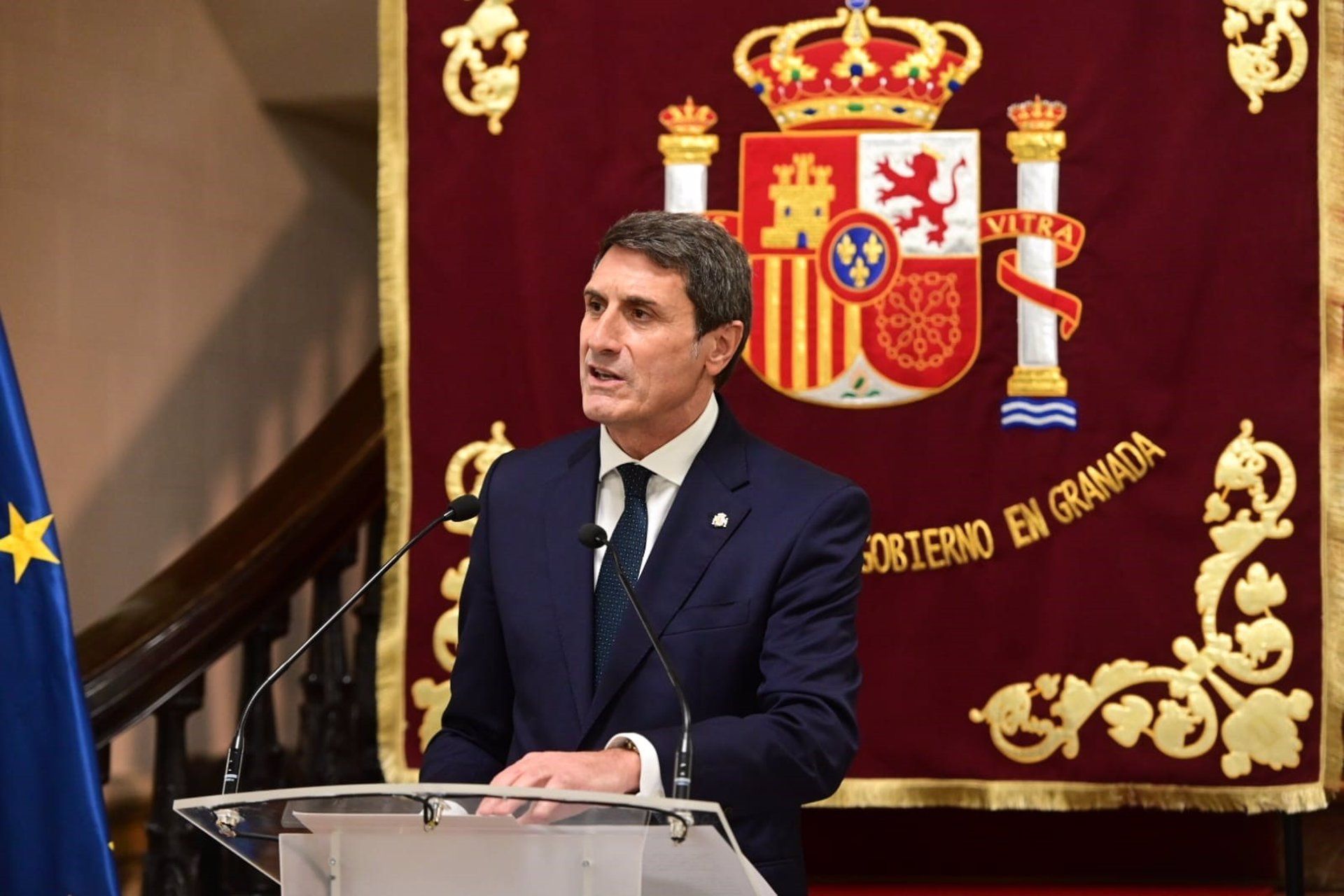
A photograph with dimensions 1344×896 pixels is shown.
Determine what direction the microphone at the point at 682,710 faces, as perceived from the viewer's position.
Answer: facing away from the viewer and to the left of the viewer

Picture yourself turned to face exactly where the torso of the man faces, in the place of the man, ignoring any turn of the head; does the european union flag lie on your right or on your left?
on your right

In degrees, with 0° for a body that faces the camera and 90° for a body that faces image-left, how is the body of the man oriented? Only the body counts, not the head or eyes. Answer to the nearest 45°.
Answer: approximately 45°

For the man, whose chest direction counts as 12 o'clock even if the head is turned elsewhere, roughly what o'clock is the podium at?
The podium is roughly at 11 o'clock from the man.
